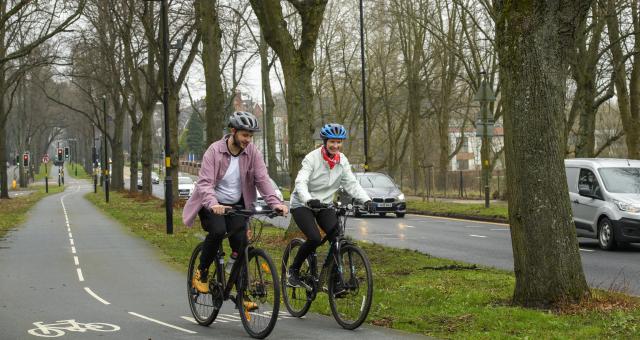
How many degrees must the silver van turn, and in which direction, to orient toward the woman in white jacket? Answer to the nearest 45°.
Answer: approximately 45° to its right

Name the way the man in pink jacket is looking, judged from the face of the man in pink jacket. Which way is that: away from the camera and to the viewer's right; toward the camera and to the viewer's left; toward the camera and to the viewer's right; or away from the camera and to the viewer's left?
toward the camera and to the viewer's right

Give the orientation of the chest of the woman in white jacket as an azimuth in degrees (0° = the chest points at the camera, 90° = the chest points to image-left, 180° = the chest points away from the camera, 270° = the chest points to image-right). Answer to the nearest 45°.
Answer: approximately 315°

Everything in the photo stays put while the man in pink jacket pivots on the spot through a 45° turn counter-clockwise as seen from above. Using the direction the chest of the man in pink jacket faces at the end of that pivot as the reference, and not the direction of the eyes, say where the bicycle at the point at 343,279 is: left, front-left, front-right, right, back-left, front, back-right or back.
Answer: front

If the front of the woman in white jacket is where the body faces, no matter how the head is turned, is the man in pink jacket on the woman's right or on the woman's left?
on the woman's right

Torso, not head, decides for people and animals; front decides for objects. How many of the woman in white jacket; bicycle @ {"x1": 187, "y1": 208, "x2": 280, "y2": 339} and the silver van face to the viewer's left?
0

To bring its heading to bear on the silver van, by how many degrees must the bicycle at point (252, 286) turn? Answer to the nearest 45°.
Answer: approximately 90° to its left

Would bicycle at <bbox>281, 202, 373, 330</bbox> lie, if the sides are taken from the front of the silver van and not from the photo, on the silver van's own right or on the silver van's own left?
on the silver van's own right

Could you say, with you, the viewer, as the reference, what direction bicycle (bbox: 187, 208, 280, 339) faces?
facing the viewer and to the right of the viewer

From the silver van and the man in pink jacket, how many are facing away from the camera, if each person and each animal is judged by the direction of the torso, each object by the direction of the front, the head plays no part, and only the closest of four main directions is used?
0
